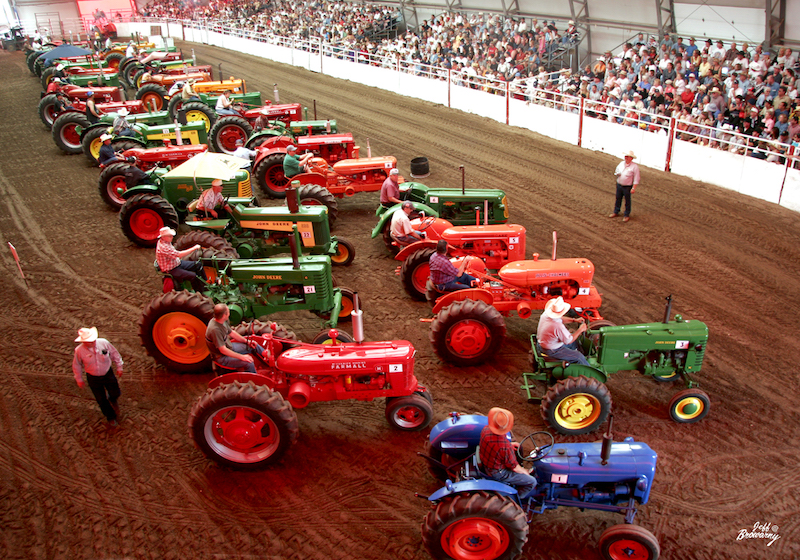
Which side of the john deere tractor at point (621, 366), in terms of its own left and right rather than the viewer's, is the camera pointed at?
right

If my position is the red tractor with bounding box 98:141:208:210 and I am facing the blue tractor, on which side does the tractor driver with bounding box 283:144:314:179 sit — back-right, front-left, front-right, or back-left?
front-left

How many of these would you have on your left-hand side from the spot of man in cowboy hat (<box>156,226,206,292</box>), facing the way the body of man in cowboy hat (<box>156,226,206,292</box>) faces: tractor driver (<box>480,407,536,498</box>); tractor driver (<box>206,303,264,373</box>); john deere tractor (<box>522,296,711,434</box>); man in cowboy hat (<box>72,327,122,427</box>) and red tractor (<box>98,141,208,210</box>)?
1

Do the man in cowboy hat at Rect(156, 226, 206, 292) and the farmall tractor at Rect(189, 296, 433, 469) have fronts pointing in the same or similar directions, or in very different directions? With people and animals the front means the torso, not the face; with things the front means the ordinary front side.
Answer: same or similar directions

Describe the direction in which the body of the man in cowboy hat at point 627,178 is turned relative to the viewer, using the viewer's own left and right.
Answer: facing the viewer and to the left of the viewer

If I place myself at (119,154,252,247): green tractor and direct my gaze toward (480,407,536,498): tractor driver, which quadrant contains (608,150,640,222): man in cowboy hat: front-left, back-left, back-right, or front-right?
front-left

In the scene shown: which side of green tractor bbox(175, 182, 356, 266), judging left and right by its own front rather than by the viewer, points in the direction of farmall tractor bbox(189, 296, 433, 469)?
right

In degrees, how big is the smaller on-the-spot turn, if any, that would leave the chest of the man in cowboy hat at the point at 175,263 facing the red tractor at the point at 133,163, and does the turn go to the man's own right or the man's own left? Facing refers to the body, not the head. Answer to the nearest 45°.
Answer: approximately 90° to the man's own left

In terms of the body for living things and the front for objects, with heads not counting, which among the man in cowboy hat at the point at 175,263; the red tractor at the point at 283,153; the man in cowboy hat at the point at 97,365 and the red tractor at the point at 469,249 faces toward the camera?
the man in cowboy hat at the point at 97,365

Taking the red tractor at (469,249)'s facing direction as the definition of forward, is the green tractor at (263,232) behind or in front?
behind

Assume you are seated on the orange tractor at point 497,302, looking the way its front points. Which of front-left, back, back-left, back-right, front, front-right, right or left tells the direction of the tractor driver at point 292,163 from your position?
back-left

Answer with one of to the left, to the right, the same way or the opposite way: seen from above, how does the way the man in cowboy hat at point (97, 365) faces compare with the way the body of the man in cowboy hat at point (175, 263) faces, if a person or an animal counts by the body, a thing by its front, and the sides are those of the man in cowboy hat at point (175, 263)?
to the right

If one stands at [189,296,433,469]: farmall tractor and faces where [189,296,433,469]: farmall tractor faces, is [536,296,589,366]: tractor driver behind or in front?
in front

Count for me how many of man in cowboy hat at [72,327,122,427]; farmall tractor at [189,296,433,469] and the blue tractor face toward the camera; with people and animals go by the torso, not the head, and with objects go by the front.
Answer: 1

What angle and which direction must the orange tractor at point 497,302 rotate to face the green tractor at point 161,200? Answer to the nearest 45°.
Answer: approximately 135° to its left

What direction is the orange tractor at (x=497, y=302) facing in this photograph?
to the viewer's right

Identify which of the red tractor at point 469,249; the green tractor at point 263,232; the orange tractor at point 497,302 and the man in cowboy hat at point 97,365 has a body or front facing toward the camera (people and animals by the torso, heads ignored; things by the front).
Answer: the man in cowboy hat

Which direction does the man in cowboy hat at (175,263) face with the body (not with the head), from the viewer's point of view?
to the viewer's right

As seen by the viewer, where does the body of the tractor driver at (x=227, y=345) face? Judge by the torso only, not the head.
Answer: to the viewer's right
